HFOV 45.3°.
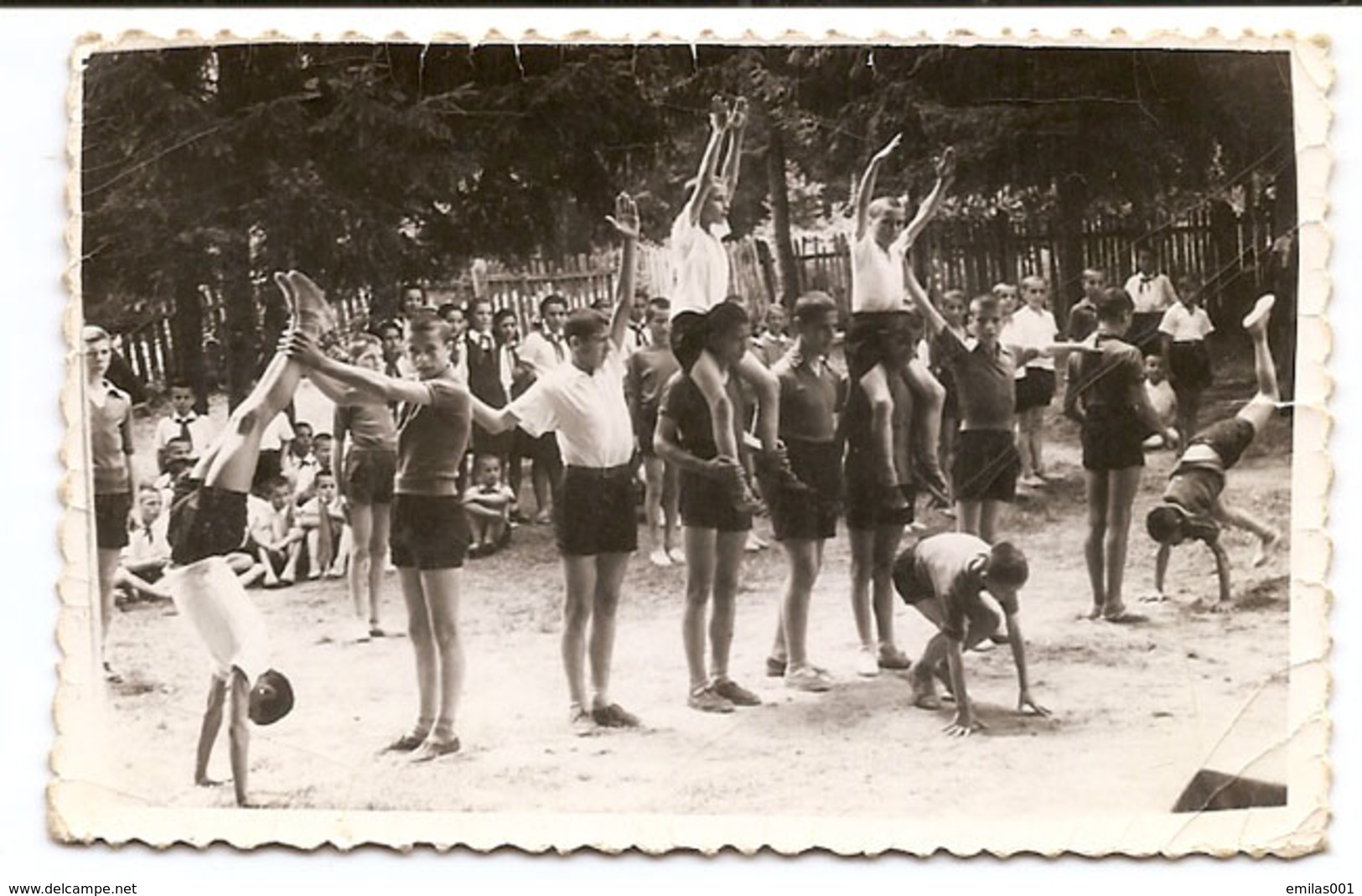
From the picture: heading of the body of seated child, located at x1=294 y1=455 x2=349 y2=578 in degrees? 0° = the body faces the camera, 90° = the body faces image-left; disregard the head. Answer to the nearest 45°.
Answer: approximately 0°

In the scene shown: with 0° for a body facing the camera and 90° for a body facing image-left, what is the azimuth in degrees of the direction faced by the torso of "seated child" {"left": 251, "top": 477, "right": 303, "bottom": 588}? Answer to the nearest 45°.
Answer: approximately 0°

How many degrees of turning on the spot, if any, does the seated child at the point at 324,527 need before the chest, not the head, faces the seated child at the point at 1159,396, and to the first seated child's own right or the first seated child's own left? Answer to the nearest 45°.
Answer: approximately 90° to the first seated child's own left

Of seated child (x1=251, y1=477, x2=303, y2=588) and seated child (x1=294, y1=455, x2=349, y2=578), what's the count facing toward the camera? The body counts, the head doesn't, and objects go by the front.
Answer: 2
